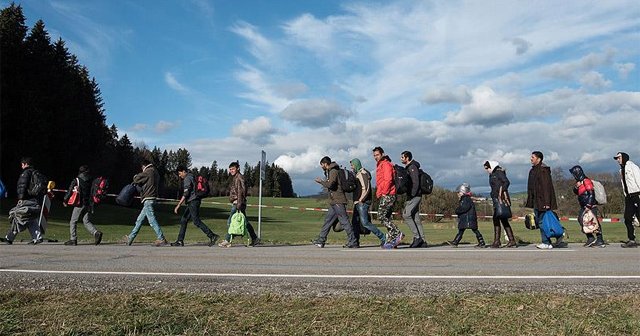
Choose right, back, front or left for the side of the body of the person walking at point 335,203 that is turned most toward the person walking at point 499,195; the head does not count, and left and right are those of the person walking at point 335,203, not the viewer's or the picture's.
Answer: back

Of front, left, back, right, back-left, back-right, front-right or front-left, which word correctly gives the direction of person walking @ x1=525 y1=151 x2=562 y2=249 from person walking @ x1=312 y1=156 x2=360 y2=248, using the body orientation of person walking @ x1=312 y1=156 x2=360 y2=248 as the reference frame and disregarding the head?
back

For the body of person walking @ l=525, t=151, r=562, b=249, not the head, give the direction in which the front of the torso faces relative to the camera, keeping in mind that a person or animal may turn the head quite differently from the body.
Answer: to the viewer's left

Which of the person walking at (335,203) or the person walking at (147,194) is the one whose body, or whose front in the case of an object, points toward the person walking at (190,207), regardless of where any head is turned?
the person walking at (335,203)

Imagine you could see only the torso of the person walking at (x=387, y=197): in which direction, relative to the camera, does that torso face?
to the viewer's left

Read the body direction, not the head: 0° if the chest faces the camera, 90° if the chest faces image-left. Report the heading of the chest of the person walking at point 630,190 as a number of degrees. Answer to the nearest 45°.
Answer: approximately 90°

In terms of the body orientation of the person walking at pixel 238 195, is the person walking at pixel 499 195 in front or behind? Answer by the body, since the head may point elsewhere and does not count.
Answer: behind

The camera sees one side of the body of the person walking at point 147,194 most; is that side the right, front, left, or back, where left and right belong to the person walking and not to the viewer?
left

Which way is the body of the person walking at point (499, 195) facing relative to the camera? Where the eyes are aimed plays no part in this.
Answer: to the viewer's left

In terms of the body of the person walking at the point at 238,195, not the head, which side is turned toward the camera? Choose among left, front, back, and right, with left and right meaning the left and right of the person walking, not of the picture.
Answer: left

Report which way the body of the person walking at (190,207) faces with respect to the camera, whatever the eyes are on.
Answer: to the viewer's left

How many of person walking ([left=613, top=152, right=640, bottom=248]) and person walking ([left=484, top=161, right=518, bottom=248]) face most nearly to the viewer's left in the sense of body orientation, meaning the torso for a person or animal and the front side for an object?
2

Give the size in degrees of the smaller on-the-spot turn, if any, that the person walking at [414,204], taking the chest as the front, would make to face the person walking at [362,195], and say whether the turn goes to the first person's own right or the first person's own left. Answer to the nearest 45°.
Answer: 0° — they already face them

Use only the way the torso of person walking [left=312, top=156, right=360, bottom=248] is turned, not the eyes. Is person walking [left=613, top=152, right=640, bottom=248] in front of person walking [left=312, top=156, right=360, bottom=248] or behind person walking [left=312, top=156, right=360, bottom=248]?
behind

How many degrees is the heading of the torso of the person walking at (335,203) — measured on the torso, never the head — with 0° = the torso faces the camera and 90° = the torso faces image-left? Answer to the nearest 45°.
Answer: approximately 90°
